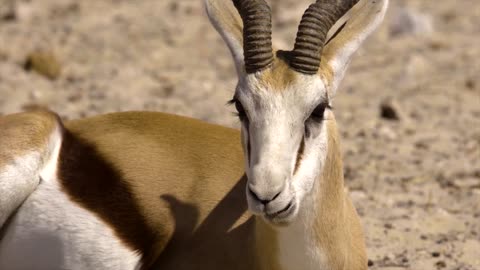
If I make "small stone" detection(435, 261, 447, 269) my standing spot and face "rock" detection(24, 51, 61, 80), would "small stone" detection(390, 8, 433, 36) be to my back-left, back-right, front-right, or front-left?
front-right

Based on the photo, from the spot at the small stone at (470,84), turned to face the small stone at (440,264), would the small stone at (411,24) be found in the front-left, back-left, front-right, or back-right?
back-right

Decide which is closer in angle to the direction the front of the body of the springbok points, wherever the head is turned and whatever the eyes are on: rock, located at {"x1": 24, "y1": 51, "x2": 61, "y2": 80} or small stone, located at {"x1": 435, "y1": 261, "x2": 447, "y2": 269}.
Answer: the small stone

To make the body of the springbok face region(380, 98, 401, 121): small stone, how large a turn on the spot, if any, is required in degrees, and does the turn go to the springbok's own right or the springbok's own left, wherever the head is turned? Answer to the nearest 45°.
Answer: approximately 90° to the springbok's own left

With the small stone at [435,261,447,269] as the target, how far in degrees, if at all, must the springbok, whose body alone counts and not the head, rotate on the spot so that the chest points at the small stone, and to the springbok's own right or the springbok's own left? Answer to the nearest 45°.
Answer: approximately 45° to the springbok's own left

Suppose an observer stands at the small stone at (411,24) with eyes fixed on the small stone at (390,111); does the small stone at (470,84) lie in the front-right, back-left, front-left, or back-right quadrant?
front-left

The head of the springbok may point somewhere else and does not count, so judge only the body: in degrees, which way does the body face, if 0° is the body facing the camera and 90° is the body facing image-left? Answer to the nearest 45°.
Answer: approximately 315°

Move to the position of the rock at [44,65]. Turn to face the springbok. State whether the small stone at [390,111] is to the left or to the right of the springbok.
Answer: left
